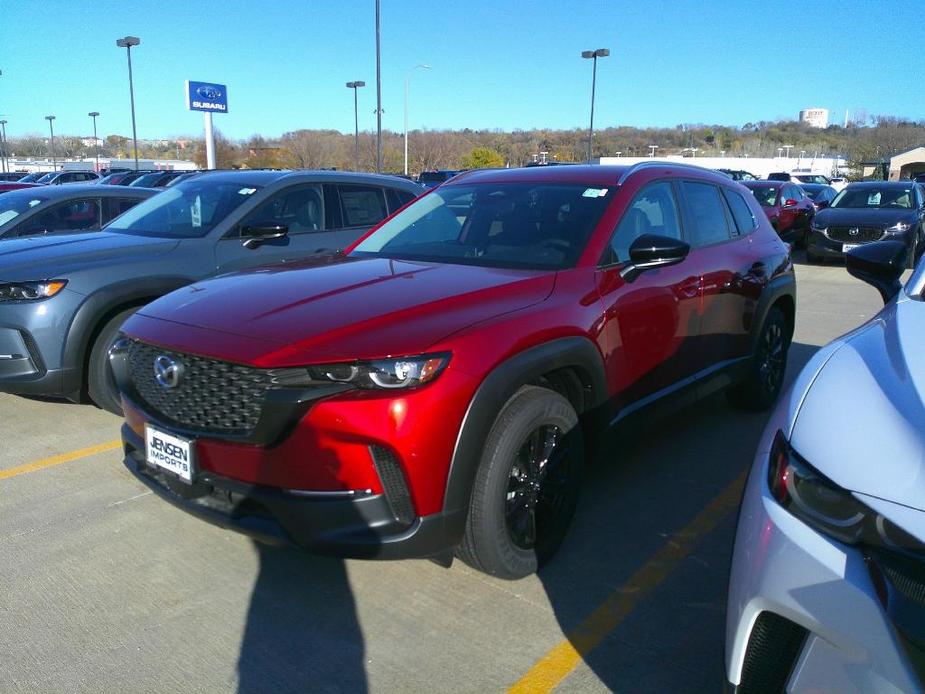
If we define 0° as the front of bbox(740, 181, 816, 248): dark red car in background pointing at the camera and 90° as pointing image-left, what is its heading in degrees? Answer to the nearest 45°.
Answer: approximately 45°

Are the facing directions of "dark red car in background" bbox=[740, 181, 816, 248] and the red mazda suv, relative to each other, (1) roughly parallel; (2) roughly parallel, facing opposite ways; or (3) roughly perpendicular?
roughly parallel

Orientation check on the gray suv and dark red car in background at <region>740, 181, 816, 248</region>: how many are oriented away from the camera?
0

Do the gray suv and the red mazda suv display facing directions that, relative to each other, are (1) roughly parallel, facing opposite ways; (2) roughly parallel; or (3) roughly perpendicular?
roughly parallel

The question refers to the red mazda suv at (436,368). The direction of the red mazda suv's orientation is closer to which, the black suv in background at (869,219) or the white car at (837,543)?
the white car

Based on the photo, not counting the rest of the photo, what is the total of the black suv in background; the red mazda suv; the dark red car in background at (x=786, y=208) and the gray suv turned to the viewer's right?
0

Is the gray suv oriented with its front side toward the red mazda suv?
no

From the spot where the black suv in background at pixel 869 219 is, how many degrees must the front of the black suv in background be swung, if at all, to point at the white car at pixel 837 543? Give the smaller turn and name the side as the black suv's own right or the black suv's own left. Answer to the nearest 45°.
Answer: approximately 45° to the black suv's own left

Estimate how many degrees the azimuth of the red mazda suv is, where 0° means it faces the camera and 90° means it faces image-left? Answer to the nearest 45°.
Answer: approximately 45°

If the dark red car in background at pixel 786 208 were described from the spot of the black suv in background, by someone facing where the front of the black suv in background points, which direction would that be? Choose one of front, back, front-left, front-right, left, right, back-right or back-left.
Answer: right

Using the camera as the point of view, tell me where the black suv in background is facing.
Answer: facing the viewer and to the left of the viewer

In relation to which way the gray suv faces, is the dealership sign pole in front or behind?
behind

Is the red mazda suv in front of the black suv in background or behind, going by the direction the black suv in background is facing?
in front

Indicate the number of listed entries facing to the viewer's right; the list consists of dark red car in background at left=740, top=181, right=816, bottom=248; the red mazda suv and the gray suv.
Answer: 0

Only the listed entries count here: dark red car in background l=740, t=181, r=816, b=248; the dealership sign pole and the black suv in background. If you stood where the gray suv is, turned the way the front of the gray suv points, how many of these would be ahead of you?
0

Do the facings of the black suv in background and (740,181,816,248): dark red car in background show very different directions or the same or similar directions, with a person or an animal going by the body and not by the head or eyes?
same or similar directions

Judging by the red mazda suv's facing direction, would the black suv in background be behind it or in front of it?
behind

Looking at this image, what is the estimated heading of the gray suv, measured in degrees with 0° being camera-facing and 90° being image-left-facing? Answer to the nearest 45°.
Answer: approximately 45°

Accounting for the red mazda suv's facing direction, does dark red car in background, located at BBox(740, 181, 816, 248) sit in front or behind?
behind
